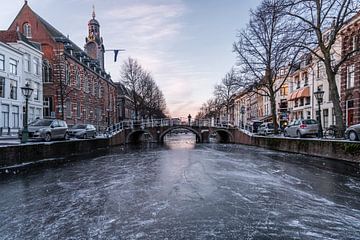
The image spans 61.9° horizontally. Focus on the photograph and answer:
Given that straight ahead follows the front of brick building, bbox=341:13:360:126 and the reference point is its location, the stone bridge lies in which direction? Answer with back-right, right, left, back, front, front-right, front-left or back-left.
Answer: front-right

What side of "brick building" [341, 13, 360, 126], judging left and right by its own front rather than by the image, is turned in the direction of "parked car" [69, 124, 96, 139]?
front

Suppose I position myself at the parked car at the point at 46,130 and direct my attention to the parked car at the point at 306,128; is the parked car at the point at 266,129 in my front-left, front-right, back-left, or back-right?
front-left

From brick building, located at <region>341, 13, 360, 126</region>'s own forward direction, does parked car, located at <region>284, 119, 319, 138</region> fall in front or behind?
in front
